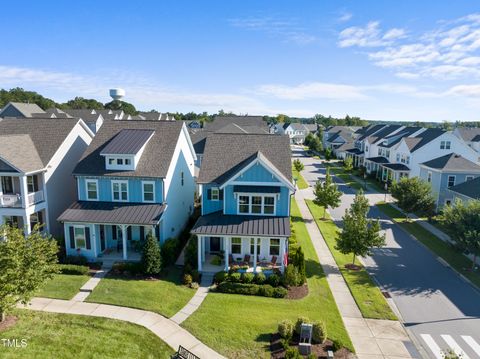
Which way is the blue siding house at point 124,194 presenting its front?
toward the camera

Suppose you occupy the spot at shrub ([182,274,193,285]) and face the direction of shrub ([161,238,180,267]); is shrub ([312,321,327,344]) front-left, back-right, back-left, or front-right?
back-right

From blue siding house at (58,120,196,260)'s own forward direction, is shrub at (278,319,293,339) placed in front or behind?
in front

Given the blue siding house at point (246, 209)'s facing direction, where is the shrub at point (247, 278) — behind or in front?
in front

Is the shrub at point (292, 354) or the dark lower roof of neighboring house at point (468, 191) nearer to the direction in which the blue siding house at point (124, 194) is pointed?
the shrub

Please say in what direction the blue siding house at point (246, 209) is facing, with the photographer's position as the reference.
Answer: facing the viewer

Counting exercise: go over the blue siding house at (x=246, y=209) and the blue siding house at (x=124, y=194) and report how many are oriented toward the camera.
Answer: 2

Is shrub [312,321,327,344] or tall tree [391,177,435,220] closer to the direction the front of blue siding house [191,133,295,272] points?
the shrub

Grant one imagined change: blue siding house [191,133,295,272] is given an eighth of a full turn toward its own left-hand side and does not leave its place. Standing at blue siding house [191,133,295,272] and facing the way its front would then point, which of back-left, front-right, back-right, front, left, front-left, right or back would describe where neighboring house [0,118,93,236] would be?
back-right

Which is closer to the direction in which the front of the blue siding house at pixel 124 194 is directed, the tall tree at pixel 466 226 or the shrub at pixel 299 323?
the shrub

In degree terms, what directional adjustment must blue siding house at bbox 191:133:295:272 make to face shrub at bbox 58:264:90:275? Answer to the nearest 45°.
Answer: approximately 90° to its right

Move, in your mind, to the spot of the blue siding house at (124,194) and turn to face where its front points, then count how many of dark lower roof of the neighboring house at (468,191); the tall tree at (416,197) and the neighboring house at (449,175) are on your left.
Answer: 3

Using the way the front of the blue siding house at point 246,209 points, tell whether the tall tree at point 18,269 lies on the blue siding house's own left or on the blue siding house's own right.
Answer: on the blue siding house's own right

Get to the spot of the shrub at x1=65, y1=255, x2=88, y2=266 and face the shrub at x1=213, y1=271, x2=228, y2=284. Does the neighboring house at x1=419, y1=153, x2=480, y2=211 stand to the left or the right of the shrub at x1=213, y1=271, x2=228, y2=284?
left
